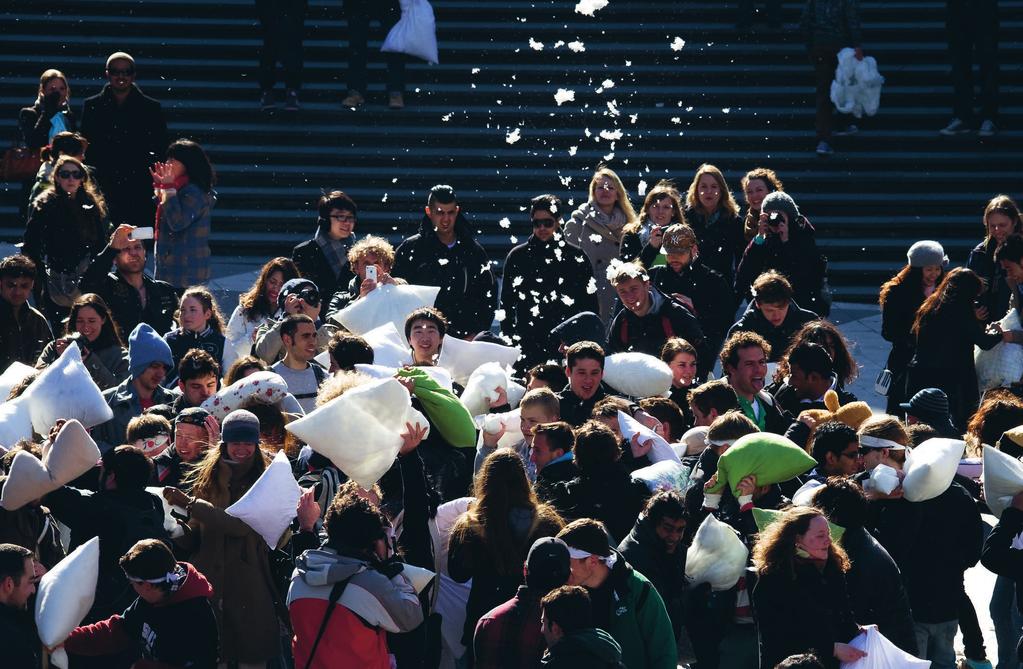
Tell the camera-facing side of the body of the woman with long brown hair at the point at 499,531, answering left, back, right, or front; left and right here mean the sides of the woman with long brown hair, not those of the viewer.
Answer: back

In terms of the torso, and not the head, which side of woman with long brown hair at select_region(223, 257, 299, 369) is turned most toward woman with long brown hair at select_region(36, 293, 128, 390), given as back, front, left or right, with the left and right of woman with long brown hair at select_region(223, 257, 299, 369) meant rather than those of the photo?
right

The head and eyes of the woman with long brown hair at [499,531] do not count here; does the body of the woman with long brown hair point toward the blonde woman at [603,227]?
yes

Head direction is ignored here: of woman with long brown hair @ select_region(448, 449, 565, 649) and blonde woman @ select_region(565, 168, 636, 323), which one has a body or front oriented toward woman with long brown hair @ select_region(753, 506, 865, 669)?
the blonde woman

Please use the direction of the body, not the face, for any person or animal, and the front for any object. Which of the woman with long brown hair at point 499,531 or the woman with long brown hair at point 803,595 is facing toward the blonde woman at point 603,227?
the woman with long brown hair at point 499,531

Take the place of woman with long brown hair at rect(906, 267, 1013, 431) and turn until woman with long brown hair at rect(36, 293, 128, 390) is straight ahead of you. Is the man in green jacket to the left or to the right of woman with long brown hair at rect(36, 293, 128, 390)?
left

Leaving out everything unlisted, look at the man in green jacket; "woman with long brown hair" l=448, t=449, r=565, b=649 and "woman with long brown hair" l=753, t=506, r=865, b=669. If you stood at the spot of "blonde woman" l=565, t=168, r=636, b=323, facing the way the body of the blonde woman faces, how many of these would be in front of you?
3

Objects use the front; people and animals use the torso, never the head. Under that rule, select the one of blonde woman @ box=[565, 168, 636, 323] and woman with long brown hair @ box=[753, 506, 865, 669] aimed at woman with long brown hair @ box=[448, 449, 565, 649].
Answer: the blonde woman

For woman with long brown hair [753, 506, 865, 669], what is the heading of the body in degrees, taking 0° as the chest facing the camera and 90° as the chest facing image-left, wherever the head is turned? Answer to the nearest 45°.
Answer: approximately 315°

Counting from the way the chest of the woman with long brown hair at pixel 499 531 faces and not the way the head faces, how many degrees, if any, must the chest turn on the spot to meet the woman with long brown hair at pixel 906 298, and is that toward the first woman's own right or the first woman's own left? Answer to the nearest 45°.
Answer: approximately 45° to the first woman's own right

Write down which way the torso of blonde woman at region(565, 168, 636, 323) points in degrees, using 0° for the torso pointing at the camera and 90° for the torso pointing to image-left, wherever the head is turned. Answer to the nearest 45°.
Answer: approximately 0°
